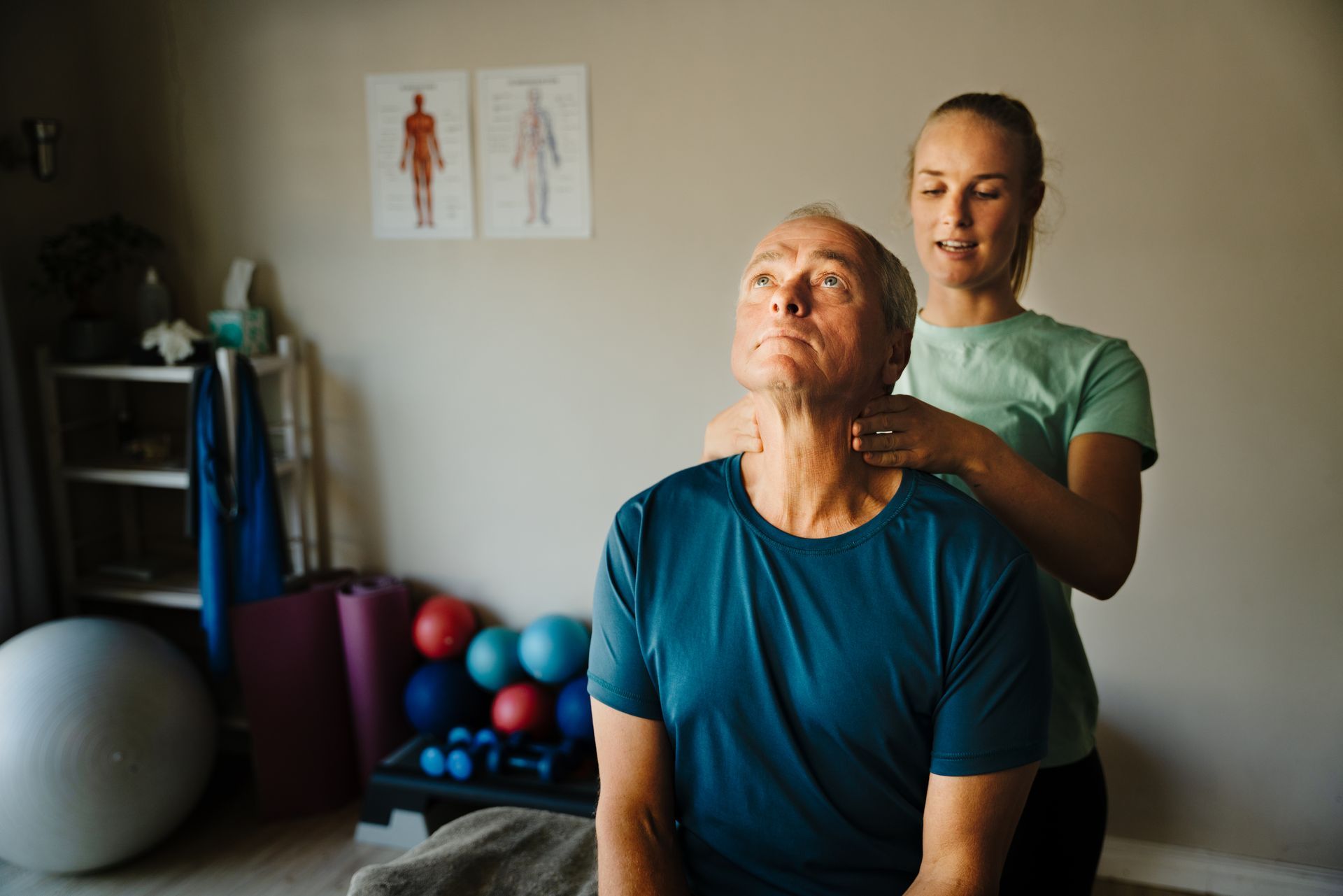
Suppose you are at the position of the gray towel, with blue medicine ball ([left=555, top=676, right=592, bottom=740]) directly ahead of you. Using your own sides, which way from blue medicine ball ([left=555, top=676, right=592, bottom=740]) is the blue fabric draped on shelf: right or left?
left

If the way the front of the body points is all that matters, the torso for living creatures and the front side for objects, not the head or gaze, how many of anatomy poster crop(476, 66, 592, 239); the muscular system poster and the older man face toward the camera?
3

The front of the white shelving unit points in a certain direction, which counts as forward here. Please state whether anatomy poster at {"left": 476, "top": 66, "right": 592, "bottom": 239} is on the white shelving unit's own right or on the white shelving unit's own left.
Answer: on the white shelving unit's own left

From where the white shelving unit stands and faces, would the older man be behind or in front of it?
in front

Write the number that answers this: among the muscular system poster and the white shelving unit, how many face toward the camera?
2

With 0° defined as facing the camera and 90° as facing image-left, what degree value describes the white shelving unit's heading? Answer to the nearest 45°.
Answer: approximately 0°

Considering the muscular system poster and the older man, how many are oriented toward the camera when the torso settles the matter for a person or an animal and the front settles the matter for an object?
2

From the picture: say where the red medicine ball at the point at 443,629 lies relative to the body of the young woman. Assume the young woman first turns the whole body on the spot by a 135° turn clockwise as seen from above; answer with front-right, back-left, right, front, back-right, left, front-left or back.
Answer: front-left
